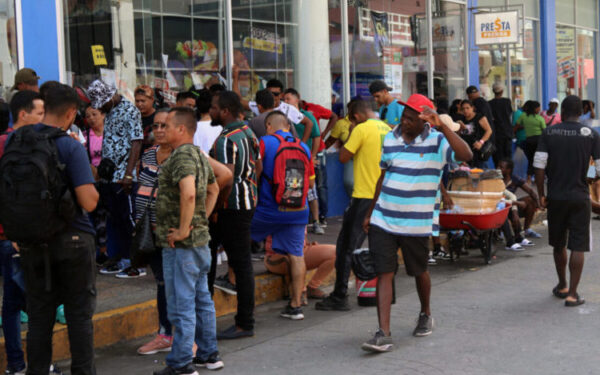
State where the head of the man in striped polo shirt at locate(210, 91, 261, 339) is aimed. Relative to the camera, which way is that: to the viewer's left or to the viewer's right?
to the viewer's left

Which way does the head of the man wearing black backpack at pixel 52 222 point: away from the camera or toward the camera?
away from the camera

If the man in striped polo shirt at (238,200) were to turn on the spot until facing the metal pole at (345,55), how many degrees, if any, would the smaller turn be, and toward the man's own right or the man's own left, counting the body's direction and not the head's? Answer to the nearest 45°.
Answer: approximately 90° to the man's own right
